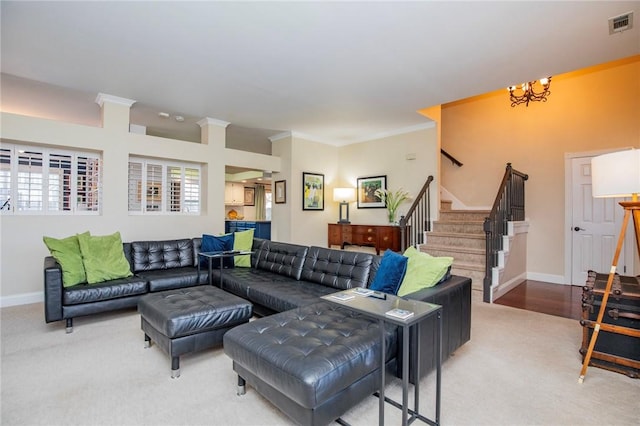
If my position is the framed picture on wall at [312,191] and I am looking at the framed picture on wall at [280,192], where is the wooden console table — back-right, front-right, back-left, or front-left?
back-left

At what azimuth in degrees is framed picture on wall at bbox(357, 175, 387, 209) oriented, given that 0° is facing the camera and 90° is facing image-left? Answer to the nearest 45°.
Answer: approximately 45°

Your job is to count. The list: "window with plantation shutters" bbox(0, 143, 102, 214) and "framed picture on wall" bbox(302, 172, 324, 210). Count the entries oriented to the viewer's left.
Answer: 0

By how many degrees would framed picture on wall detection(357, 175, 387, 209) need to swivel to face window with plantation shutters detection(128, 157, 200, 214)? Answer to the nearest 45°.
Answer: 0° — it already faces it

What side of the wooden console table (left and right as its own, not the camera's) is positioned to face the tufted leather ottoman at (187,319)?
front

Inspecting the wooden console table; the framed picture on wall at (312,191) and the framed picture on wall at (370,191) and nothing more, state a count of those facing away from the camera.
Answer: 0

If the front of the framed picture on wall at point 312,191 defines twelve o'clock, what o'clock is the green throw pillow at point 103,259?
The green throw pillow is roughly at 3 o'clock from the framed picture on wall.

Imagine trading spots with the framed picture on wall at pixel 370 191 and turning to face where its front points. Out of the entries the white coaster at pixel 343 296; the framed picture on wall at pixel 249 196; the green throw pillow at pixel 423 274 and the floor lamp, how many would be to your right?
1

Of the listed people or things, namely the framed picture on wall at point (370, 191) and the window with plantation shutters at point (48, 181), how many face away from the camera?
0

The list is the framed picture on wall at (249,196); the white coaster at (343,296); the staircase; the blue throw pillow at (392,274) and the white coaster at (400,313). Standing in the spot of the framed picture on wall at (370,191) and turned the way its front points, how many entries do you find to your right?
1

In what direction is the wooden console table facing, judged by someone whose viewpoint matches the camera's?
facing the viewer and to the left of the viewer

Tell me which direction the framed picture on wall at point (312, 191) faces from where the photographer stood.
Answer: facing the viewer and to the right of the viewer

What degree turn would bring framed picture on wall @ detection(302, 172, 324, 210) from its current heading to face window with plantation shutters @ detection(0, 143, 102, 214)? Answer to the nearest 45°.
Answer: approximately 90° to its right

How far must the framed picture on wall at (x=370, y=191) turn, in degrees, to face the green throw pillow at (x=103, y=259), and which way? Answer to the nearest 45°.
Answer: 0° — it already faces it

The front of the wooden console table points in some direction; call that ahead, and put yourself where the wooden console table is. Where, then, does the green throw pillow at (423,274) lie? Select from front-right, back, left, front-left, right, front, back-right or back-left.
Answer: front-left

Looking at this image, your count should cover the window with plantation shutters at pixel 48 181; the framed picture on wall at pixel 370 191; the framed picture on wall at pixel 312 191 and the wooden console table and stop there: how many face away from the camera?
0
